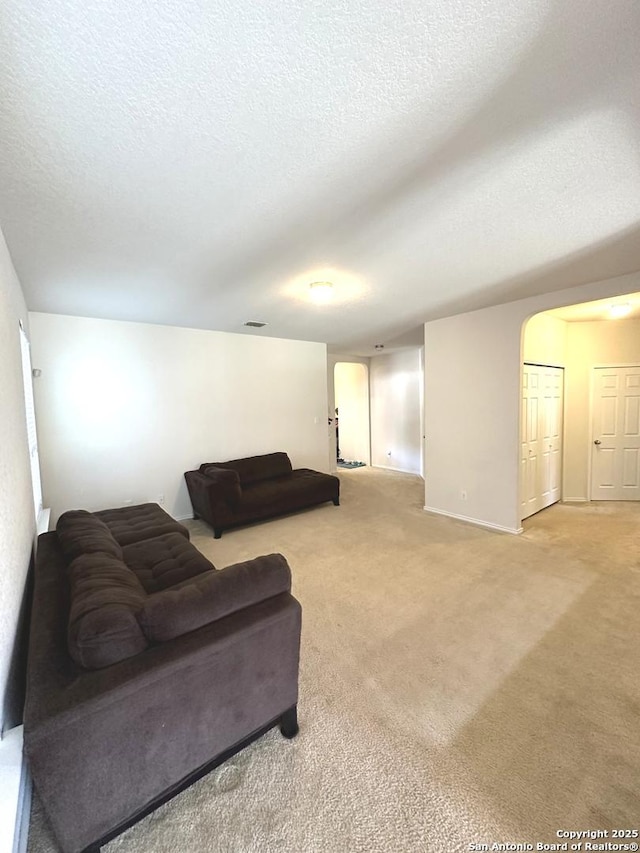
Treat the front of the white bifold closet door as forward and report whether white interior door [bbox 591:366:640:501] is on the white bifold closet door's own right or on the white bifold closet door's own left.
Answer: on the white bifold closet door's own left

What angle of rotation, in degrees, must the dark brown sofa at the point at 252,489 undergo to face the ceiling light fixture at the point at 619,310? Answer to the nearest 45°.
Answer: approximately 45° to its left

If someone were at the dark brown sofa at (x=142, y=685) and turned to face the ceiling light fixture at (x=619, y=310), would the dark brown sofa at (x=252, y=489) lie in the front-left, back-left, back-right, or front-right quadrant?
front-left

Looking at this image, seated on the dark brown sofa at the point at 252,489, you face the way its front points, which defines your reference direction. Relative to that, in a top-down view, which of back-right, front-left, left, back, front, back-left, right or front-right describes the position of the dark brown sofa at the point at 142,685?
front-right

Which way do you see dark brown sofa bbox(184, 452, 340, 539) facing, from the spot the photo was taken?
facing the viewer and to the right of the viewer

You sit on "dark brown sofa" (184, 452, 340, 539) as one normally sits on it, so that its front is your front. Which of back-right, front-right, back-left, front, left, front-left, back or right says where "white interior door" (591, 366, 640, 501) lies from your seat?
front-left

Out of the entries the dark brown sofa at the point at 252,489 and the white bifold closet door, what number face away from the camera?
0

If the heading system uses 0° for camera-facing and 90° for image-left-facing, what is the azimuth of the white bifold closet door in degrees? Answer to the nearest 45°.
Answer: approximately 315°

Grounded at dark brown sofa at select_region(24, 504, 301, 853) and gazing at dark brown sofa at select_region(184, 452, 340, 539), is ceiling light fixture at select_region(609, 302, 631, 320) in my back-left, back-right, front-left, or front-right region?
front-right

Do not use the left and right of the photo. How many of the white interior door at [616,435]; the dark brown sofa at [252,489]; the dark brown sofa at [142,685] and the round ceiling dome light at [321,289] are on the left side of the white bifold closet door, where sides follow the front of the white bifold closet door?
1

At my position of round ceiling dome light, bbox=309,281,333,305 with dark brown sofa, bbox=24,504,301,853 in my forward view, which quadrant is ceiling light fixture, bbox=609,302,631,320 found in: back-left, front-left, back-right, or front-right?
back-left

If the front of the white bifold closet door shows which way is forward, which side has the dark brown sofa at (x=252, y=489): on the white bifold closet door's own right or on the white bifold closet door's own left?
on the white bifold closet door's own right
